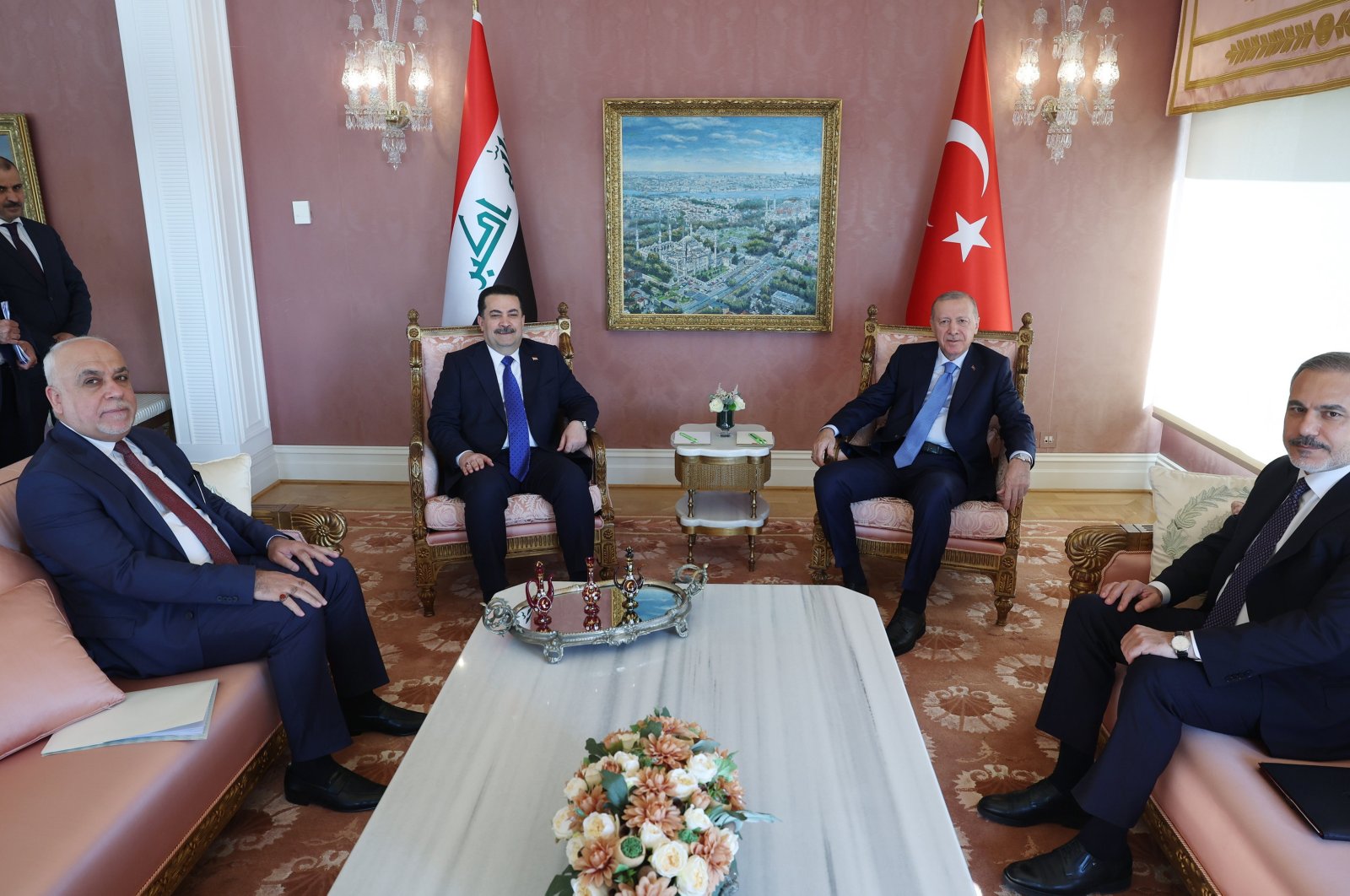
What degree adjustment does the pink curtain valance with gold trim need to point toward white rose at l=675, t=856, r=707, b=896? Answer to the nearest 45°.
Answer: approximately 45° to its left

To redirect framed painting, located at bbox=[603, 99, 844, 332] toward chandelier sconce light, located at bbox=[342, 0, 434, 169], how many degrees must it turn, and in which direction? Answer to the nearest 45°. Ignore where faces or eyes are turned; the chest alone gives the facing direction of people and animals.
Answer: approximately 90° to its right

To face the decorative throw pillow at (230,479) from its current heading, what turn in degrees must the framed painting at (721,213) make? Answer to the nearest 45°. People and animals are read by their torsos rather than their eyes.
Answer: approximately 45° to its right

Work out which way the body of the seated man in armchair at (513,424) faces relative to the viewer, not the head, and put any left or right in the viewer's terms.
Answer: facing the viewer

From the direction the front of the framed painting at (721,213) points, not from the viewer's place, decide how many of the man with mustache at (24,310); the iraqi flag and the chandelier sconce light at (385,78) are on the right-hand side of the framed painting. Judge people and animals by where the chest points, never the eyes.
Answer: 3

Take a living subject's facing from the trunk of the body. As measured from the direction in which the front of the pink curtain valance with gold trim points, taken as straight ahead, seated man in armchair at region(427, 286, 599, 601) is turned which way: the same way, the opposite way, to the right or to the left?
to the left

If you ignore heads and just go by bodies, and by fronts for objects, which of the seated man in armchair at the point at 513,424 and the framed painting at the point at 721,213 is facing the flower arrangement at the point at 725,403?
the framed painting

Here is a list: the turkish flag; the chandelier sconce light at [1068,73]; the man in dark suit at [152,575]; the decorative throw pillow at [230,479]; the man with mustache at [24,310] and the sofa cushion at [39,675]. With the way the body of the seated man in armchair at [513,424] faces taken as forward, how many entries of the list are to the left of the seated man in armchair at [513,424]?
2

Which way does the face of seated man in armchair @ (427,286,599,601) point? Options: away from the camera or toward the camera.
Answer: toward the camera

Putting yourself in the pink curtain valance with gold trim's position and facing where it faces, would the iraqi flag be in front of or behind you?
in front

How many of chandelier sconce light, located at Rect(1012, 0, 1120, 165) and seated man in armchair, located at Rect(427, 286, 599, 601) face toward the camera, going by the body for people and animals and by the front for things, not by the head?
2

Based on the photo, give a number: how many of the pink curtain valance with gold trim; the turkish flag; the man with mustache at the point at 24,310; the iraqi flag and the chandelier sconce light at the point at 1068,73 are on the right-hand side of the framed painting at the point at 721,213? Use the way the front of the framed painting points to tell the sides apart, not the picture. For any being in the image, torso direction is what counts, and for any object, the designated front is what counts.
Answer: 2

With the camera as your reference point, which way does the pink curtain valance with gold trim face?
facing the viewer and to the left of the viewer

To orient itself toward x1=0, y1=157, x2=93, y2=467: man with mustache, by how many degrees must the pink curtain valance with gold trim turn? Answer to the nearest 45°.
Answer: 0° — it already faces them

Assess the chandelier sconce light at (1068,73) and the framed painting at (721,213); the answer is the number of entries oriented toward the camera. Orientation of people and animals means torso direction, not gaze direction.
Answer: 2

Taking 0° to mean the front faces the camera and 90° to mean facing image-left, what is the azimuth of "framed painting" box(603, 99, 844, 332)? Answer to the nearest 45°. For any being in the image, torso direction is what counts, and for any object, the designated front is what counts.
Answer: approximately 0°
